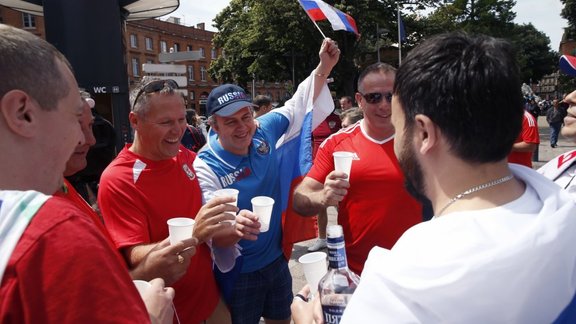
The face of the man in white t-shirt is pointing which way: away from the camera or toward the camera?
away from the camera

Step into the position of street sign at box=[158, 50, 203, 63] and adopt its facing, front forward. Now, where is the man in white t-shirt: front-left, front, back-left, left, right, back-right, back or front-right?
front

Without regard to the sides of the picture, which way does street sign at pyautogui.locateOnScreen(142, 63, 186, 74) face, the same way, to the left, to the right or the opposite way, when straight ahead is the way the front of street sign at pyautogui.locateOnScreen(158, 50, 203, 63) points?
the same way

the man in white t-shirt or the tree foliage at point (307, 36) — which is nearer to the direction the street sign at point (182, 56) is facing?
the man in white t-shirt

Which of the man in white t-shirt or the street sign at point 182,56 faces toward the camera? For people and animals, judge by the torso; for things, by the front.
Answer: the street sign

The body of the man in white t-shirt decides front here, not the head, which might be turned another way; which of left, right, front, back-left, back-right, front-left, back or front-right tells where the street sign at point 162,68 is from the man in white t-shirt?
front

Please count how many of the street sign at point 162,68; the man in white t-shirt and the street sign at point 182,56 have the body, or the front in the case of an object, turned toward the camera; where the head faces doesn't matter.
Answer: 2

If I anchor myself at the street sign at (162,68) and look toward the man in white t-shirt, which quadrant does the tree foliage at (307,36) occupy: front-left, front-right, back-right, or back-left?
back-left

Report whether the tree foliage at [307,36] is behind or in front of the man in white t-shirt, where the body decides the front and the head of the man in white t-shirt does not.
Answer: in front

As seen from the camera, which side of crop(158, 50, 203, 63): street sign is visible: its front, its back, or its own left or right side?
front

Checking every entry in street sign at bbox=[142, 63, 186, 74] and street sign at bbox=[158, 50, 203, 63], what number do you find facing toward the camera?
2

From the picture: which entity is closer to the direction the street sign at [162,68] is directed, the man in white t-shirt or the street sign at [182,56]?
the man in white t-shirt

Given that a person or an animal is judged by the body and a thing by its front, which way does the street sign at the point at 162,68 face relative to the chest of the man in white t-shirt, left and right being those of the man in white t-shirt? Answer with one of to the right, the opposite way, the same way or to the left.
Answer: the opposite way

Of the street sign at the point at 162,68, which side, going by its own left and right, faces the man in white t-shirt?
front

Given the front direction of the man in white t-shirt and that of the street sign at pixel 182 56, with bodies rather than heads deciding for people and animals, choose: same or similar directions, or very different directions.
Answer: very different directions

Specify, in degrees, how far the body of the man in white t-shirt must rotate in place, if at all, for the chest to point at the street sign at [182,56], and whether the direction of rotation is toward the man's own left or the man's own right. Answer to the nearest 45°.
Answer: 0° — they already face it

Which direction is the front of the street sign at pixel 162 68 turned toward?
toward the camera

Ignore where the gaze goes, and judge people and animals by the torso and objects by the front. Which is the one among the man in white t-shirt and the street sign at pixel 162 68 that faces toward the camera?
the street sign
